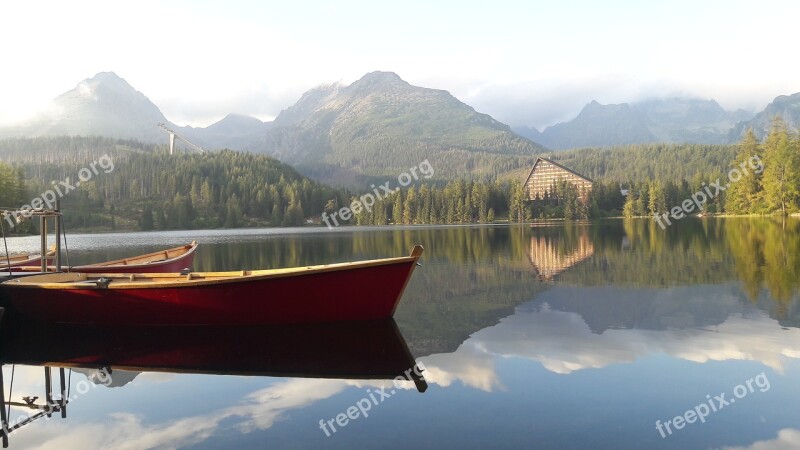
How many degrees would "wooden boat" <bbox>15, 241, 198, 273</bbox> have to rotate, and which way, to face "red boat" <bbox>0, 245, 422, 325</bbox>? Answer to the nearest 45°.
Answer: approximately 90° to its right

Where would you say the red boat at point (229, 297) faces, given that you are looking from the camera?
facing to the right of the viewer

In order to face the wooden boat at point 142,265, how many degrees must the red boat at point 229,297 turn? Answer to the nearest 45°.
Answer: approximately 90° to its left

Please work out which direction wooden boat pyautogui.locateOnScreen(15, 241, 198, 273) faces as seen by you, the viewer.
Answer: facing to the right of the viewer

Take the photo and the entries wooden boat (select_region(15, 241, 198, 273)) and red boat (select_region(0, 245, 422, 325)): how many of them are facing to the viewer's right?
2
